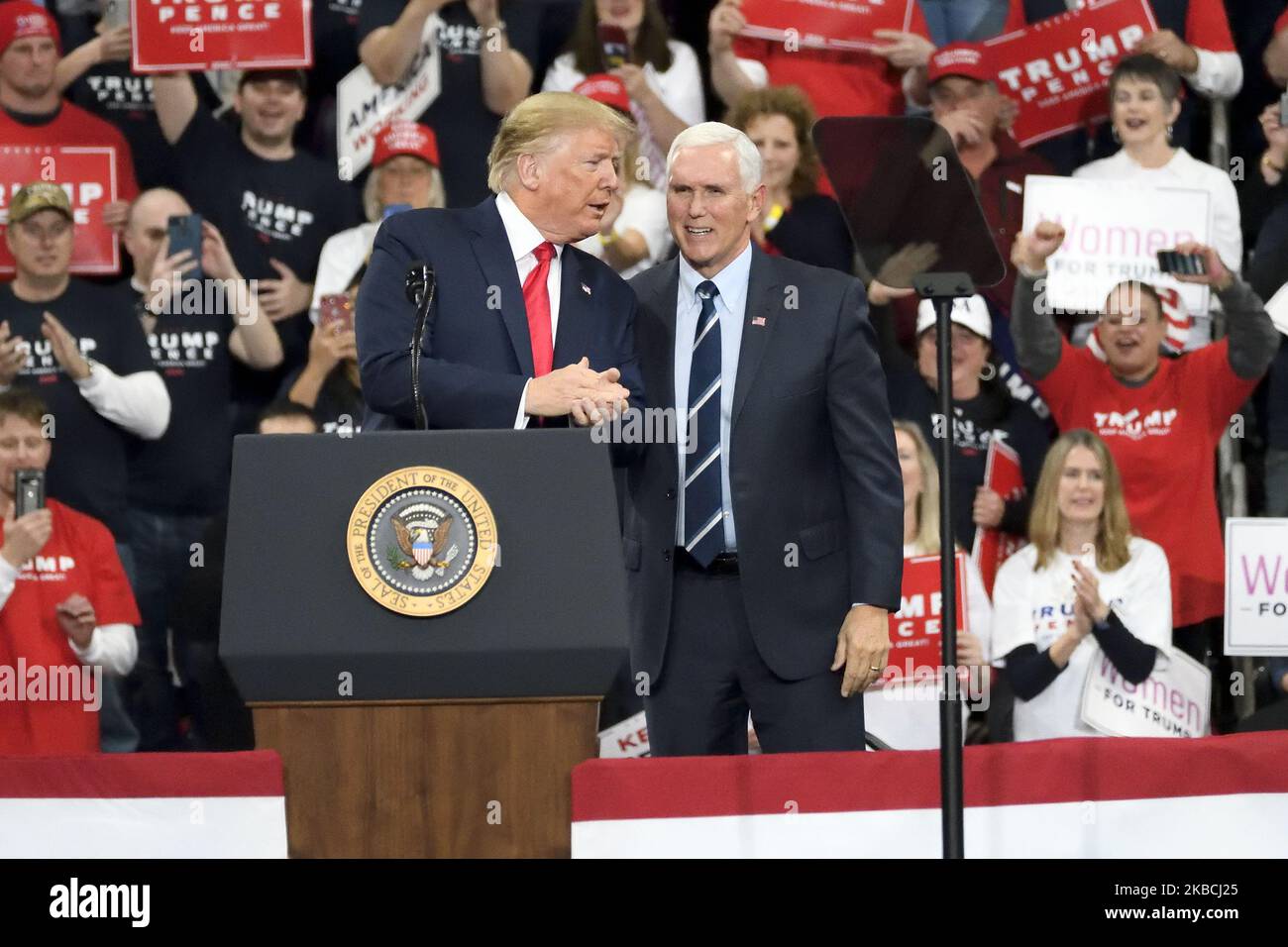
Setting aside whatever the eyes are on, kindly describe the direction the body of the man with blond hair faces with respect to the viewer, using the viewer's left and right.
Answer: facing the viewer and to the right of the viewer

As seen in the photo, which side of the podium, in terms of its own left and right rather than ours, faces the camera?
front

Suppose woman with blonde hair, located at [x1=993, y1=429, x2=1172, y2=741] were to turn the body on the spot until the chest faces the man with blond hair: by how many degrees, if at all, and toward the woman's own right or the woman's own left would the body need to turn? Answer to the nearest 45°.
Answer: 0° — they already face them

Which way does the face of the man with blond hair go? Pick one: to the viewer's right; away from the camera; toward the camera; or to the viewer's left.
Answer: to the viewer's right

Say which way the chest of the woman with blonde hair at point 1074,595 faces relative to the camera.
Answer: toward the camera

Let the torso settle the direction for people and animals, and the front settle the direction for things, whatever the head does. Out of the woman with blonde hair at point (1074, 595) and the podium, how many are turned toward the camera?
2

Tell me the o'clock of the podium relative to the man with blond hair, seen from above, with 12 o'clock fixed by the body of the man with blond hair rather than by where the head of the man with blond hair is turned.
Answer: The podium is roughly at 2 o'clock from the man with blond hair.

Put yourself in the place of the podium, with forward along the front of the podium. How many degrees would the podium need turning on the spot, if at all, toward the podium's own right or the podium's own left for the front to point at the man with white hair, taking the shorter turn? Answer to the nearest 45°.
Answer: approximately 135° to the podium's own left
